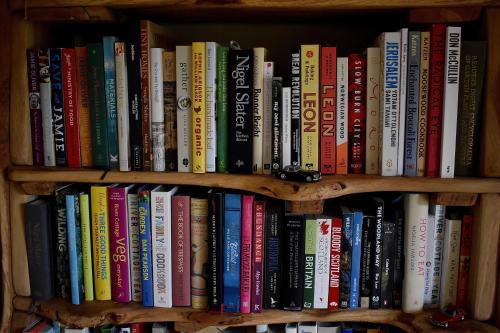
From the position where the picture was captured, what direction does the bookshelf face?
facing the viewer
